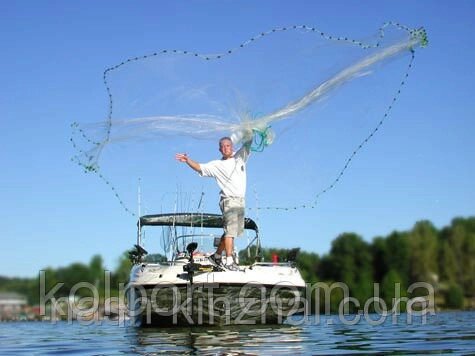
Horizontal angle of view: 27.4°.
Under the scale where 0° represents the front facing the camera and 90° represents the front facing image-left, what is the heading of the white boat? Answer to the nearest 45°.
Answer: approximately 0°
